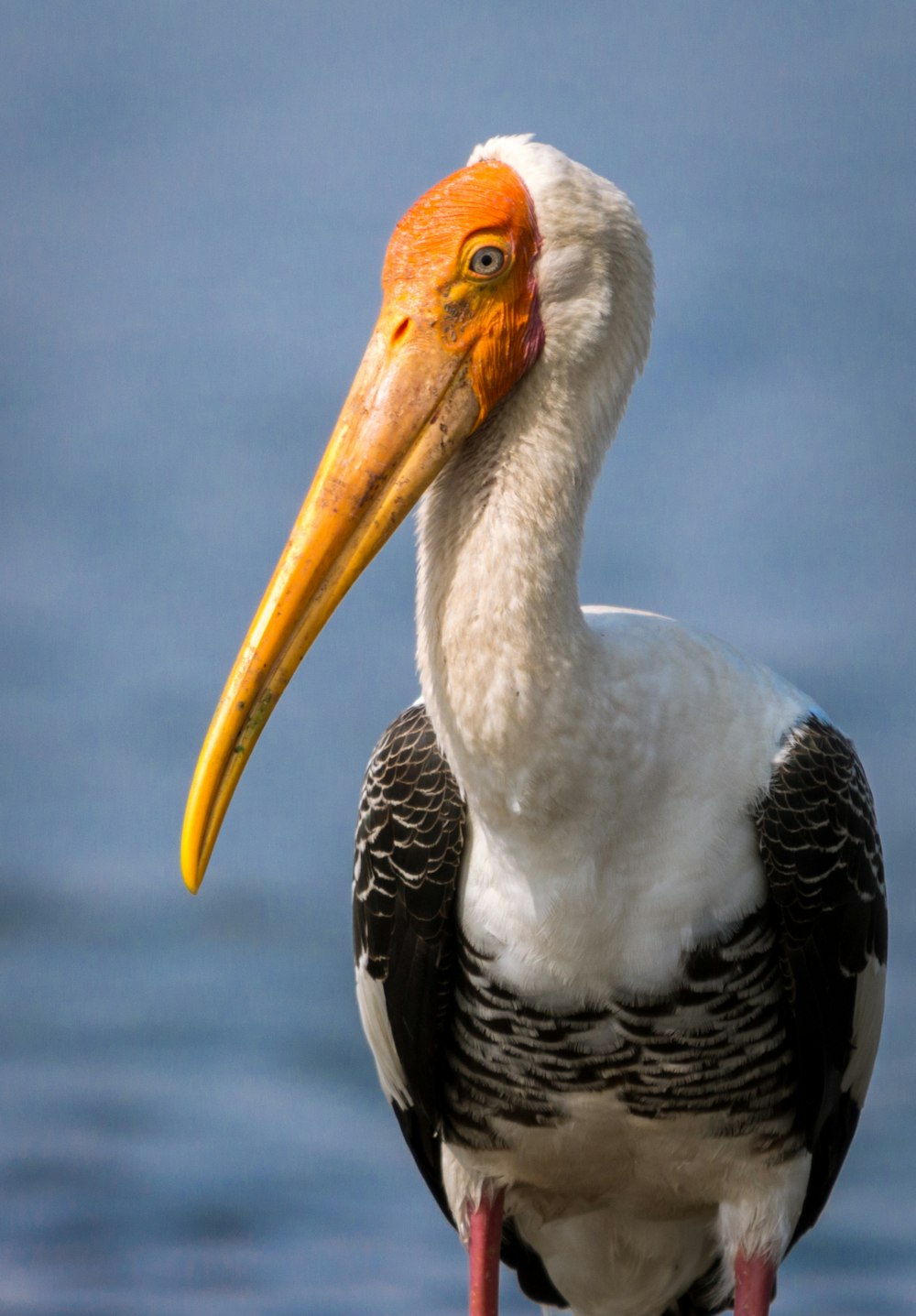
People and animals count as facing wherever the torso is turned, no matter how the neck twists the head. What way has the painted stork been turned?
toward the camera
